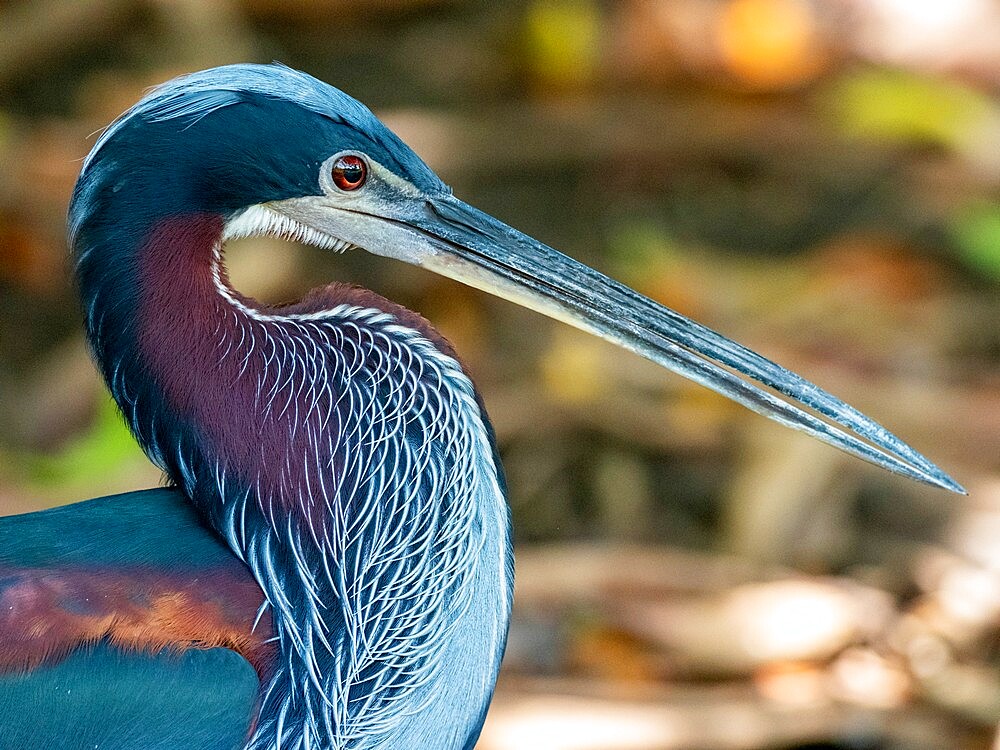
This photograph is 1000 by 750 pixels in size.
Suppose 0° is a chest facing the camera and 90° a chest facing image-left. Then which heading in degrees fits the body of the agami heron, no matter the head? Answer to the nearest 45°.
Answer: approximately 270°
